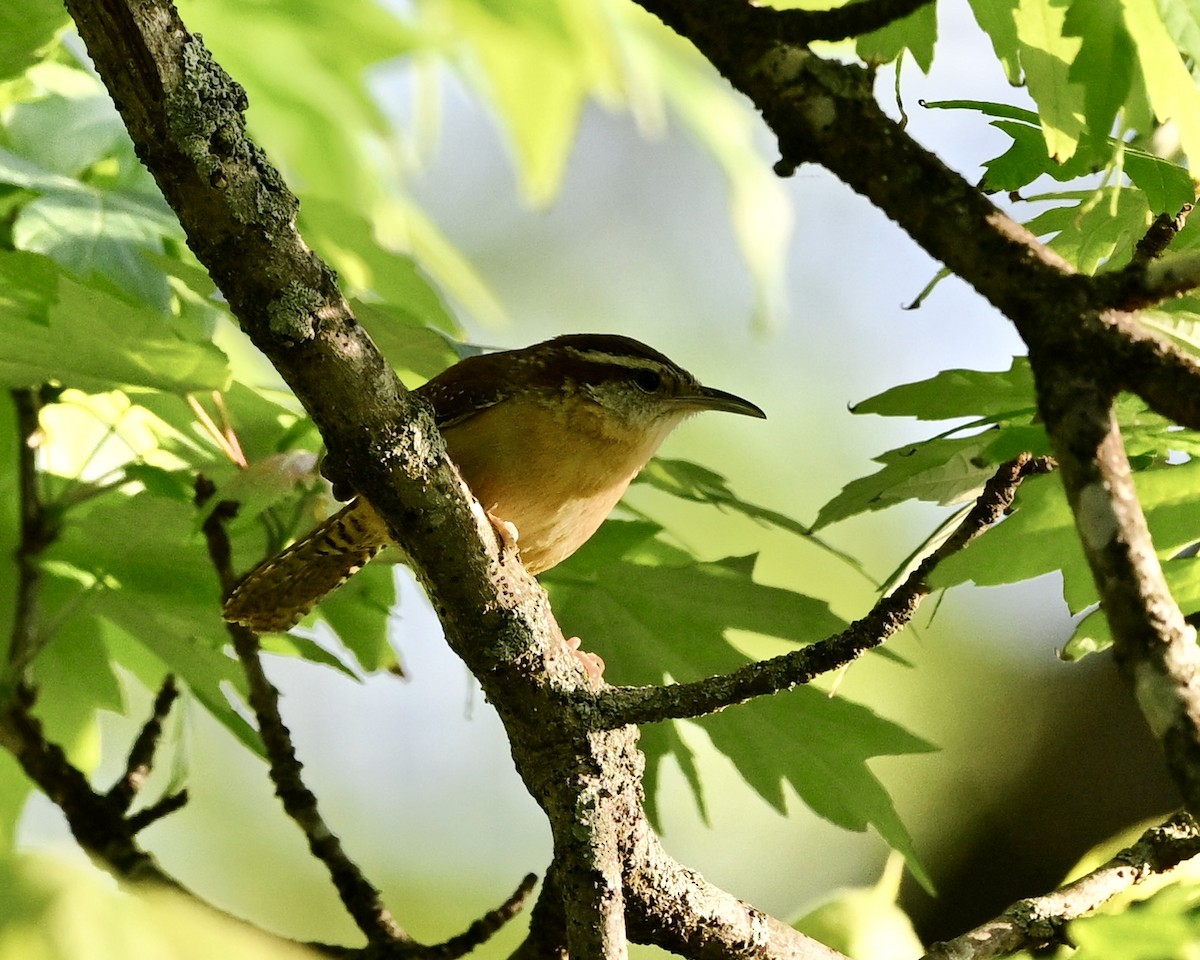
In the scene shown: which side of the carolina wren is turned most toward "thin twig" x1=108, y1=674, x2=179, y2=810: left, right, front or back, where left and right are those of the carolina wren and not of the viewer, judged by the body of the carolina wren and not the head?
back

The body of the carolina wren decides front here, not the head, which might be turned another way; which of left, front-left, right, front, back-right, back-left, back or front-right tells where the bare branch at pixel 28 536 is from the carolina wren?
back

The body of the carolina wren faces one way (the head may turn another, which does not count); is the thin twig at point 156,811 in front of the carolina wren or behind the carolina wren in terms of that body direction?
behind

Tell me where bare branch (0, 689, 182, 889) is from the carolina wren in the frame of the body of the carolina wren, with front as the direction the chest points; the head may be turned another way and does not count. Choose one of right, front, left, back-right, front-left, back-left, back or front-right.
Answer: back

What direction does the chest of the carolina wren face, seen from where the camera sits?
to the viewer's right
